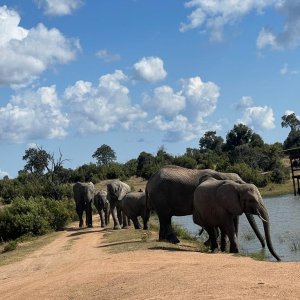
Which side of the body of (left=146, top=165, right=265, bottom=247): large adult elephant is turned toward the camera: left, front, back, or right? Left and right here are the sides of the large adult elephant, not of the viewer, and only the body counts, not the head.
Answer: right

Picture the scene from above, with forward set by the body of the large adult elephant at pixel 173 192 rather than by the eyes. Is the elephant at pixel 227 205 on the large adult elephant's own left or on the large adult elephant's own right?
on the large adult elephant's own right

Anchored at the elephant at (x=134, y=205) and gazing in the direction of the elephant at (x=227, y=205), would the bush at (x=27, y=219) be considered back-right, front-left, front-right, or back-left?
back-right

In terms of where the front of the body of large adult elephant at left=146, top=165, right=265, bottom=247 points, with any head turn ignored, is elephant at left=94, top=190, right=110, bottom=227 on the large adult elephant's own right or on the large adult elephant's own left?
on the large adult elephant's own left

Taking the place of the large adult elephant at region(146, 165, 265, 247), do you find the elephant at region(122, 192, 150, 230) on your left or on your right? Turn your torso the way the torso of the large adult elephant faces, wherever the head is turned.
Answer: on your left

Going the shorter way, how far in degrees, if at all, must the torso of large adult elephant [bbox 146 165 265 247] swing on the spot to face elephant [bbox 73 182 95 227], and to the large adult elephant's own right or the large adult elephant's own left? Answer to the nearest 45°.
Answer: approximately 135° to the large adult elephant's own left

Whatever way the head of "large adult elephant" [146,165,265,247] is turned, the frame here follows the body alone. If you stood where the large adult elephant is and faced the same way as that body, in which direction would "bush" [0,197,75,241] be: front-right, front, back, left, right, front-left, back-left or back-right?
back-left

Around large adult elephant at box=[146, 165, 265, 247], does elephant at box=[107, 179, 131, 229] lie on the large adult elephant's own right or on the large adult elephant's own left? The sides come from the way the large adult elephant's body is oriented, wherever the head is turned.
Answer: on the large adult elephant's own left
